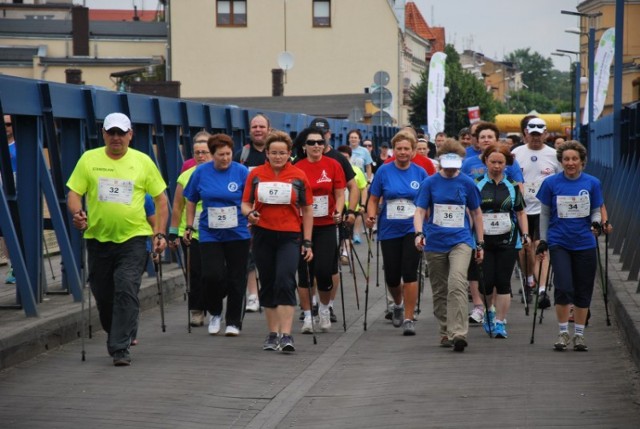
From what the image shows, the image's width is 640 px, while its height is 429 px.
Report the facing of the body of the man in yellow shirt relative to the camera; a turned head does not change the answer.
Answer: toward the camera

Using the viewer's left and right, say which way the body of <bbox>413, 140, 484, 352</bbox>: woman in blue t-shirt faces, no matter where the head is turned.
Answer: facing the viewer

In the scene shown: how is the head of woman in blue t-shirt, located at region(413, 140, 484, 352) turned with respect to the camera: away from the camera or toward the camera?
toward the camera

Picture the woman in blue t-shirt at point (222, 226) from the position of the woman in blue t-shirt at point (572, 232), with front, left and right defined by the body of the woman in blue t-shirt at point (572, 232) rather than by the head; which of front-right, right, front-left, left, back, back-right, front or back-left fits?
right

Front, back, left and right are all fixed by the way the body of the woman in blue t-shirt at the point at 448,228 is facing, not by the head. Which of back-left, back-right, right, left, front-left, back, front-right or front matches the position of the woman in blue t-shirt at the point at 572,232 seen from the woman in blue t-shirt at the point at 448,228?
left

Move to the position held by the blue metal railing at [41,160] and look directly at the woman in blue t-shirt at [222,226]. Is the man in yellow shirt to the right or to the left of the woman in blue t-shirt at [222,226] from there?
right

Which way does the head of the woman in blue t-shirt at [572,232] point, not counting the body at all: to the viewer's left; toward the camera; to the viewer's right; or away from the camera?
toward the camera

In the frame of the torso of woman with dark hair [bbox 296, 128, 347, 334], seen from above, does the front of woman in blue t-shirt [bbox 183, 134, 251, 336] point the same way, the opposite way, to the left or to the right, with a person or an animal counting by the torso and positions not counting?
the same way

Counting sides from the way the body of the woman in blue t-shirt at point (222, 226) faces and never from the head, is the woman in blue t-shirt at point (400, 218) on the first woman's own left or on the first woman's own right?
on the first woman's own left

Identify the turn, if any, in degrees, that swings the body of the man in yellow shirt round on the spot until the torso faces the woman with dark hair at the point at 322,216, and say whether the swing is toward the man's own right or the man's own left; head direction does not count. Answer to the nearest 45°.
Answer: approximately 135° to the man's own left

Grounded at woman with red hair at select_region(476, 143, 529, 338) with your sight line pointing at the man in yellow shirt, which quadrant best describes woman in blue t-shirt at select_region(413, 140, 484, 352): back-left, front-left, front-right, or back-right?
front-left

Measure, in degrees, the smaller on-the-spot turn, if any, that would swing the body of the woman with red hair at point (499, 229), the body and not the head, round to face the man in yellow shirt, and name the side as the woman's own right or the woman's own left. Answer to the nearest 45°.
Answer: approximately 45° to the woman's own right

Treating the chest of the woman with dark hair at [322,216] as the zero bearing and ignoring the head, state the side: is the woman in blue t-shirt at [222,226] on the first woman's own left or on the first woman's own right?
on the first woman's own right

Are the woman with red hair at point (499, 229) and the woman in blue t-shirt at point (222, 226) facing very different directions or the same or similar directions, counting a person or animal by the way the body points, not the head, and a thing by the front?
same or similar directions

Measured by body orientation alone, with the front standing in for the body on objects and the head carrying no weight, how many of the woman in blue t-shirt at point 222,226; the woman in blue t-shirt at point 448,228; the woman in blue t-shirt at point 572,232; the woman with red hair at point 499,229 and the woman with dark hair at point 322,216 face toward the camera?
5

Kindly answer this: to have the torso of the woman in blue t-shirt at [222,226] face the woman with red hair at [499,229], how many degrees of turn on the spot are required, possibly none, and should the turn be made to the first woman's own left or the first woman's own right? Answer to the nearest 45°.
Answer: approximately 90° to the first woman's own left
